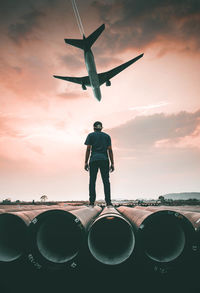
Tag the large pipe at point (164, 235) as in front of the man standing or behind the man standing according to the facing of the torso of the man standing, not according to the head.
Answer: behind

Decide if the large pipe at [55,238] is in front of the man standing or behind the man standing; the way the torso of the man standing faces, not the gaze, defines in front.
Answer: behind

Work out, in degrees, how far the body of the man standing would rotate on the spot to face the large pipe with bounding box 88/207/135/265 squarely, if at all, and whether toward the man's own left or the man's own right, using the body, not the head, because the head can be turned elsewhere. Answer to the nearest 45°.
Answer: approximately 180°

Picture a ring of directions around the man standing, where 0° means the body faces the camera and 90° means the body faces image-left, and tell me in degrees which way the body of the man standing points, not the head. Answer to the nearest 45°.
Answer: approximately 180°

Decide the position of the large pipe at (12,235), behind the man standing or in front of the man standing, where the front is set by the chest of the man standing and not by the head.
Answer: behind

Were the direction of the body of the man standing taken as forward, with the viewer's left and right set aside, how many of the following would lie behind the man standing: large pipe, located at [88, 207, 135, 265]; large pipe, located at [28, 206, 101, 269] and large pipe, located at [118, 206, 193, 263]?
3
